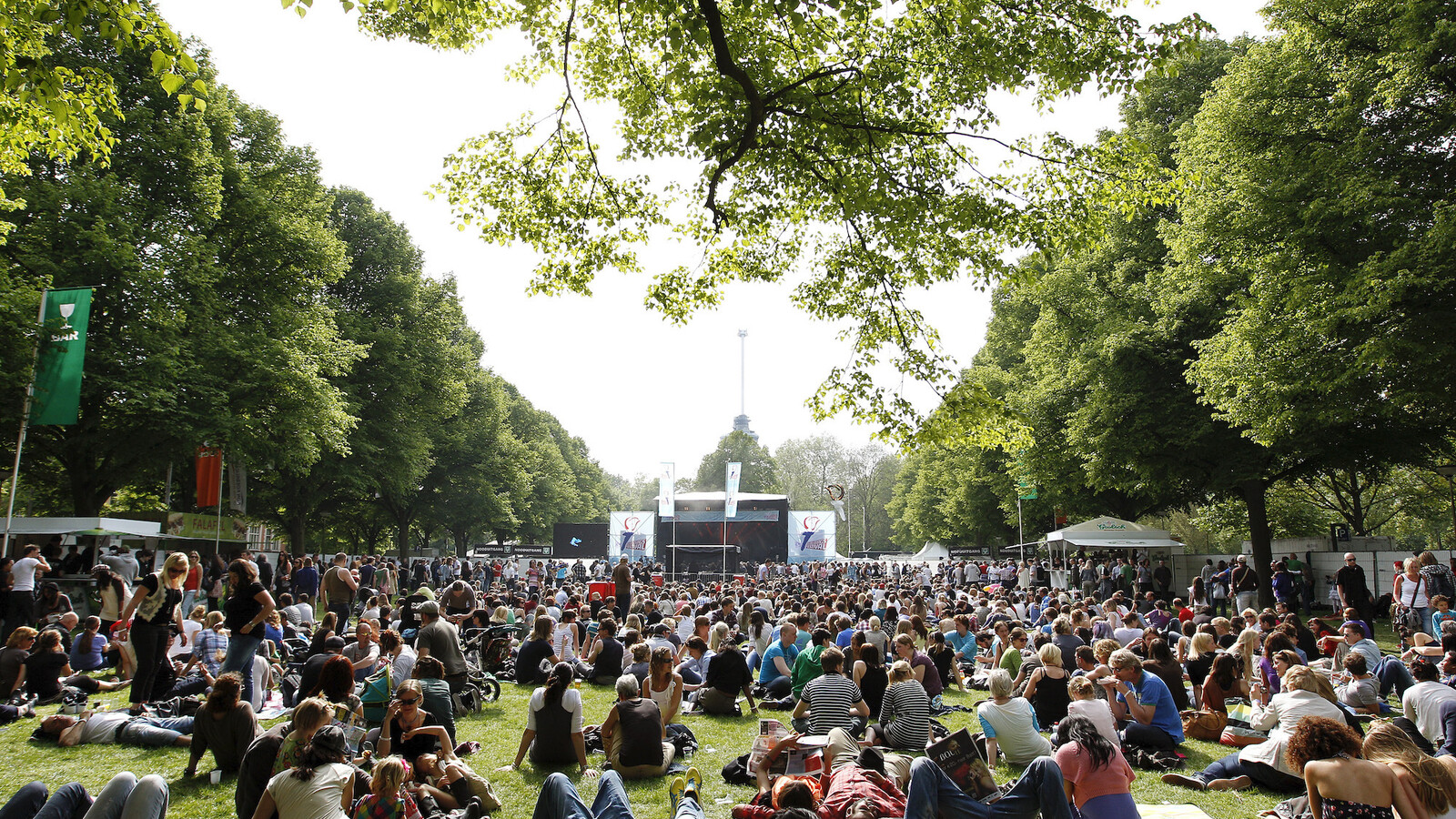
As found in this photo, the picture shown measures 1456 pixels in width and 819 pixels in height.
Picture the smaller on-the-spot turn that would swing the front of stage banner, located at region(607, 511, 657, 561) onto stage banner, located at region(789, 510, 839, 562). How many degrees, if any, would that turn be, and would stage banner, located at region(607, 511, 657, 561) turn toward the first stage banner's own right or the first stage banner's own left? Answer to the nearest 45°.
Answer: approximately 90° to the first stage banner's own left

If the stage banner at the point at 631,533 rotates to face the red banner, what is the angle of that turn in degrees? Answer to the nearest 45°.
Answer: approximately 45° to its right

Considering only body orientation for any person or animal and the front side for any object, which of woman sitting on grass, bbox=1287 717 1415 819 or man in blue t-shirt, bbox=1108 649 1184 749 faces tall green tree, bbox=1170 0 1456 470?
the woman sitting on grass

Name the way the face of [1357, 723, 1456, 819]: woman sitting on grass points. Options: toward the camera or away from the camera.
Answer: away from the camera

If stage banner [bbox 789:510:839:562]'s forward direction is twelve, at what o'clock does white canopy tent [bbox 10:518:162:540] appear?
The white canopy tent is roughly at 1 o'clock from the stage banner.

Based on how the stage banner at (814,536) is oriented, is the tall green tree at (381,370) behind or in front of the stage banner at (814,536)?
in front

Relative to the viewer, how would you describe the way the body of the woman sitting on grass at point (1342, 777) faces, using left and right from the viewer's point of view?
facing away from the viewer

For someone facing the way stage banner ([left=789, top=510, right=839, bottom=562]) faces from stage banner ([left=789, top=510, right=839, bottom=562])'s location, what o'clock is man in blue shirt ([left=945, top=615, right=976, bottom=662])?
The man in blue shirt is roughly at 12 o'clock from the stage banner.

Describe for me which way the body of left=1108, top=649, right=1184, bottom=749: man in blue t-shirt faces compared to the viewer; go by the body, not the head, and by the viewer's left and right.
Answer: facing to the left of the viewer

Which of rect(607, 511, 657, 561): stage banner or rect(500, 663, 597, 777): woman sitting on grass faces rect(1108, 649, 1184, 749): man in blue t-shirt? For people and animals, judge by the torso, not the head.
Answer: the stage banner

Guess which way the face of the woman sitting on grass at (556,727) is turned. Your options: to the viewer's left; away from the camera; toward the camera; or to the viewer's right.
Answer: away from the camera

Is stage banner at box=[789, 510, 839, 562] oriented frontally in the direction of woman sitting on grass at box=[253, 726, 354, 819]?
yes

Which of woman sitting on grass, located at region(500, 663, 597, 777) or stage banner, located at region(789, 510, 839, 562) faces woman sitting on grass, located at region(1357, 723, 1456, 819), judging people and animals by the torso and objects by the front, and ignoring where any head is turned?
the stage banner

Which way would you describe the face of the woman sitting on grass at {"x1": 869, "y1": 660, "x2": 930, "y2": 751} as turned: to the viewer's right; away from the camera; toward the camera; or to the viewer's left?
away from the camera

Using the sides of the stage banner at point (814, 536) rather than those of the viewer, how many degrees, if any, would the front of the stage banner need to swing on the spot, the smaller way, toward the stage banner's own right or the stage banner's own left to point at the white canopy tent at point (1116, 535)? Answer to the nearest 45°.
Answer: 0° — it already faces it
